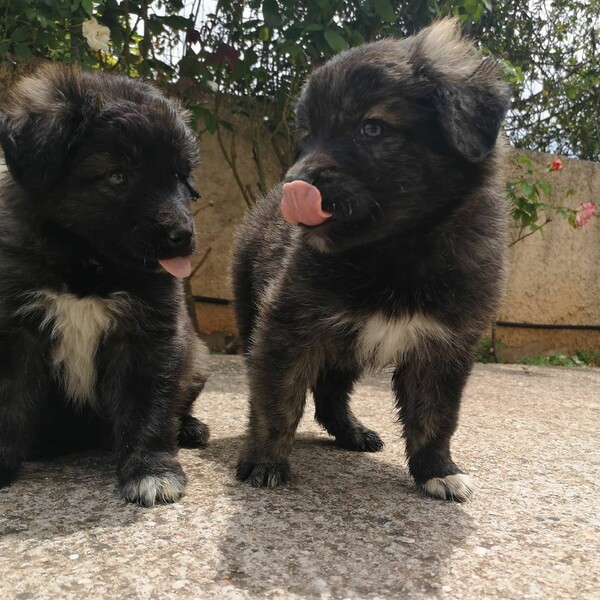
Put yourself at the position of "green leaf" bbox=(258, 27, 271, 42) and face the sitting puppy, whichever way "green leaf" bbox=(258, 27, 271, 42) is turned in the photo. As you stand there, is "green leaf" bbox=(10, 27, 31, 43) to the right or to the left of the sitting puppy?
right

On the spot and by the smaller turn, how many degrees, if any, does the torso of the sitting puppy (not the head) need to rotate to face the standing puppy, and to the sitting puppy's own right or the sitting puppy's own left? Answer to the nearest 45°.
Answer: approximately 90° to the sitting puppy's own left

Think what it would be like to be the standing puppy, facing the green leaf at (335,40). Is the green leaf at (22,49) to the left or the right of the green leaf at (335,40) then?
left

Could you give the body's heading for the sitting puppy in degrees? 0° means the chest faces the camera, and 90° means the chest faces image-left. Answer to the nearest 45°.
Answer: approximately 0°

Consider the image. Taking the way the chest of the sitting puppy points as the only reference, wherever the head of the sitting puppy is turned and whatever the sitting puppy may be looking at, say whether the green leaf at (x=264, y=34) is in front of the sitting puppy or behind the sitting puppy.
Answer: behind

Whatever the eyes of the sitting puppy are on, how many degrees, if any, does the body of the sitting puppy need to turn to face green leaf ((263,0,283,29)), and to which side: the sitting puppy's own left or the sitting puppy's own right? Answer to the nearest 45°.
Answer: approximately 135° to the sitting puppy's own left

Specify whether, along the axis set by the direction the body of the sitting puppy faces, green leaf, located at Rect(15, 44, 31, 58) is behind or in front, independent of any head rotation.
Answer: behind

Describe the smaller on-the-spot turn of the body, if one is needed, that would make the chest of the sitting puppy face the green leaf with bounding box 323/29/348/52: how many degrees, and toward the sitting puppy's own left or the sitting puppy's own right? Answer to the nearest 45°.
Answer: approximately 135° to the sitting puppy's own left

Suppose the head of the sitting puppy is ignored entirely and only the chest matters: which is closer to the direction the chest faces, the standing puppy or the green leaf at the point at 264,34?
the standing puppy
